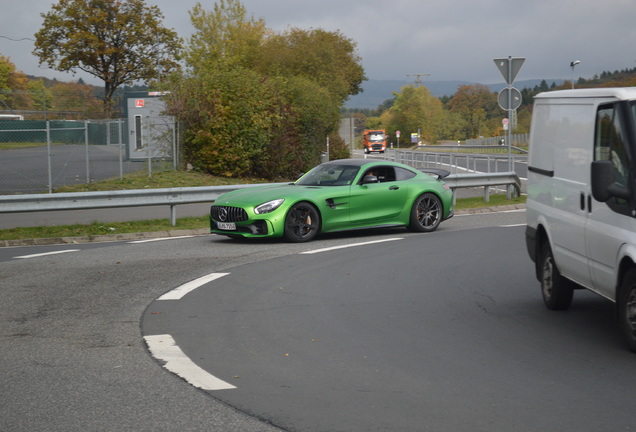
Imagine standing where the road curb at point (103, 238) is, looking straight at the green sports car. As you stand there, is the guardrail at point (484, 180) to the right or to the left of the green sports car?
left

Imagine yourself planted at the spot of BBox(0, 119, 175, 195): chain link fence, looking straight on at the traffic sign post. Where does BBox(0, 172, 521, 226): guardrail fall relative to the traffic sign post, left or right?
right

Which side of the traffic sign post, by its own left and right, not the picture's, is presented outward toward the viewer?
back

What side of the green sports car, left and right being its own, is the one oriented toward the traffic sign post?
back

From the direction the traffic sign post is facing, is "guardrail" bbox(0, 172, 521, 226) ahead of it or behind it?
behind

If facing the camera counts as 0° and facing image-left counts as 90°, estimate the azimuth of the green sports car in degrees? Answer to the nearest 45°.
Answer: approximately 45°

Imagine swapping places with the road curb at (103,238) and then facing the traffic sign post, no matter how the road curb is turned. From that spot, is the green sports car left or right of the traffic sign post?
right

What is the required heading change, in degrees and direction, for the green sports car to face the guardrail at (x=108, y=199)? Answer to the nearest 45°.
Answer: approximately 90° to its right
